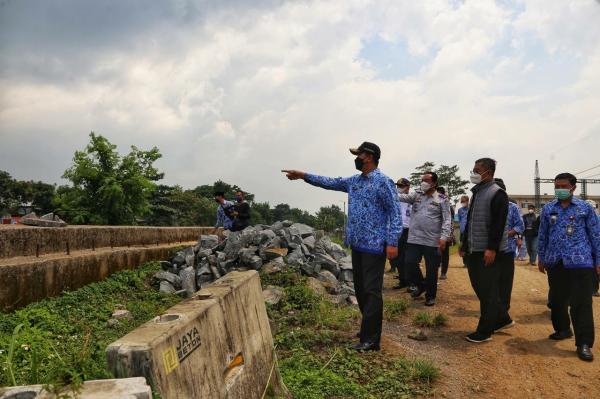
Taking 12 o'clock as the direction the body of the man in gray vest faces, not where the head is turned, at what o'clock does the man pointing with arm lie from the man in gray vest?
The man pointing with arm is roughly at 12 o'clock from the man in gray vest.

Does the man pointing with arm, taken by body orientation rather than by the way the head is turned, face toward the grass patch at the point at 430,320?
no

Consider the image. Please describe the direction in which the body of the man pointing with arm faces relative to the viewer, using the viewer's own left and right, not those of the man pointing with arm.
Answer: facing the viewer and to the left of the viewer

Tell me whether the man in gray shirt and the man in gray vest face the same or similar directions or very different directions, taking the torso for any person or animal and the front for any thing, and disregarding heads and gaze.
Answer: same or similar directions

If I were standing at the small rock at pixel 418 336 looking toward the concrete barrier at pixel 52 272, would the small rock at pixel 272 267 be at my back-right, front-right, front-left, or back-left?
front-right

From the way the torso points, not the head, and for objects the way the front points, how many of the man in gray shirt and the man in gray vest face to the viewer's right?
0

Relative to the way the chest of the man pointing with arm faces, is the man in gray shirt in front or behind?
behind

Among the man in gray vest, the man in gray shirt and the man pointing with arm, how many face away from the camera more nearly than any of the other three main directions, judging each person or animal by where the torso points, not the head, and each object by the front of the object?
0

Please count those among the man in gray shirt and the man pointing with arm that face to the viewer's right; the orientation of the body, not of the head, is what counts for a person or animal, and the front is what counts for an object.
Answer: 0

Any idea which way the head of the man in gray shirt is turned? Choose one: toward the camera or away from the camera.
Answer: toward the camera

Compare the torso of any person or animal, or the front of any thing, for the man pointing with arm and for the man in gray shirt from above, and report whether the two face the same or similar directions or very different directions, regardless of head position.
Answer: same or similar directions

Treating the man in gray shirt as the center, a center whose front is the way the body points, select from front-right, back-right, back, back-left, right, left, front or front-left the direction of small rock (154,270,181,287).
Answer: front-right

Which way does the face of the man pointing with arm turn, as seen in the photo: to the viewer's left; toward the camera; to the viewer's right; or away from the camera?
to the viewer's left

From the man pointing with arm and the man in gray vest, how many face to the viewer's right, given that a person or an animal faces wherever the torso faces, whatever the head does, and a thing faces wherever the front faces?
0
